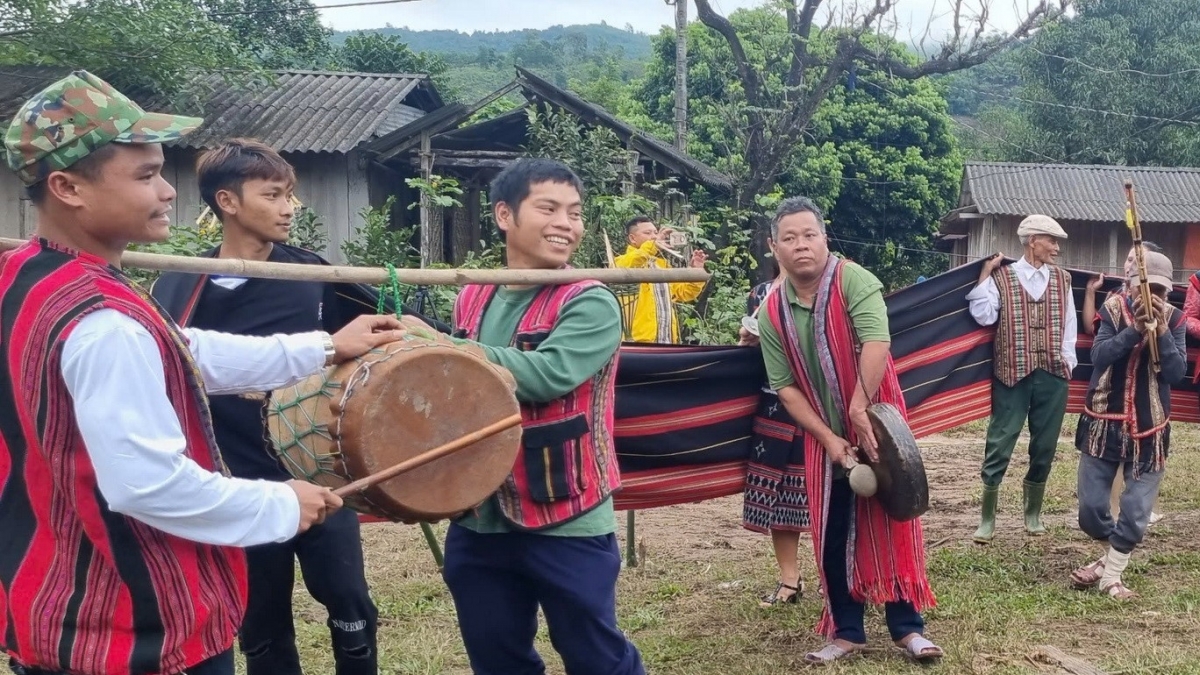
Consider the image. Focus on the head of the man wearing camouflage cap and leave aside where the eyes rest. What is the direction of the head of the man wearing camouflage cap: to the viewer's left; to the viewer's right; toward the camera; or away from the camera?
to the viewer's right

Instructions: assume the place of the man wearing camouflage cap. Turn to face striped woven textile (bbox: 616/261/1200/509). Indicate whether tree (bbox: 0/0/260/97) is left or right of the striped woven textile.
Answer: left

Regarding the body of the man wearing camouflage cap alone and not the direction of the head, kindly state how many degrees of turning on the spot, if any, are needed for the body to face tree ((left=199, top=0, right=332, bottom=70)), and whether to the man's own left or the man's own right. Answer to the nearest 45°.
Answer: approximately 90° to the man's own left

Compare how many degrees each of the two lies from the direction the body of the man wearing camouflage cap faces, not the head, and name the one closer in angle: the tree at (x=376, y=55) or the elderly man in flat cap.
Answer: the elderly man in flat cap

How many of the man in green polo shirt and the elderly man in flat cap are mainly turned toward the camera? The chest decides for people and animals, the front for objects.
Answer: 2

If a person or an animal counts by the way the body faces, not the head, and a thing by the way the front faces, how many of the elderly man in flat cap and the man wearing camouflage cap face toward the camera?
1

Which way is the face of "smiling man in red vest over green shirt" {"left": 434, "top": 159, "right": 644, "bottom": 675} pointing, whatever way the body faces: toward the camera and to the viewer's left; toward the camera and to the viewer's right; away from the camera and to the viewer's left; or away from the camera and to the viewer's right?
toward the camera and to the viewer's right

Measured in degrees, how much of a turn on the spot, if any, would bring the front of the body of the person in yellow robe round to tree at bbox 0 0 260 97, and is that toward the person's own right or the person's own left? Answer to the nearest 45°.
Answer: approximately 180°

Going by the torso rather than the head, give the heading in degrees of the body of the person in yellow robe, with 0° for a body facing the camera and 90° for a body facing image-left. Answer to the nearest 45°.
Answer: approximately 315°

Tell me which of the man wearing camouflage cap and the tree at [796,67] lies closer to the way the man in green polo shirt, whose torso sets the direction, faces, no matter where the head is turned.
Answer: the man wearing camouflage cap

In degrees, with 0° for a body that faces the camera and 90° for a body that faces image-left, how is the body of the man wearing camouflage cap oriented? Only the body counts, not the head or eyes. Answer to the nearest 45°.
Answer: approximately 270°

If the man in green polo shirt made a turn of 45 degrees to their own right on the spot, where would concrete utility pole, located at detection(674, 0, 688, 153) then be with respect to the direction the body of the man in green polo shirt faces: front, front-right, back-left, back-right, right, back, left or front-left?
back-right
